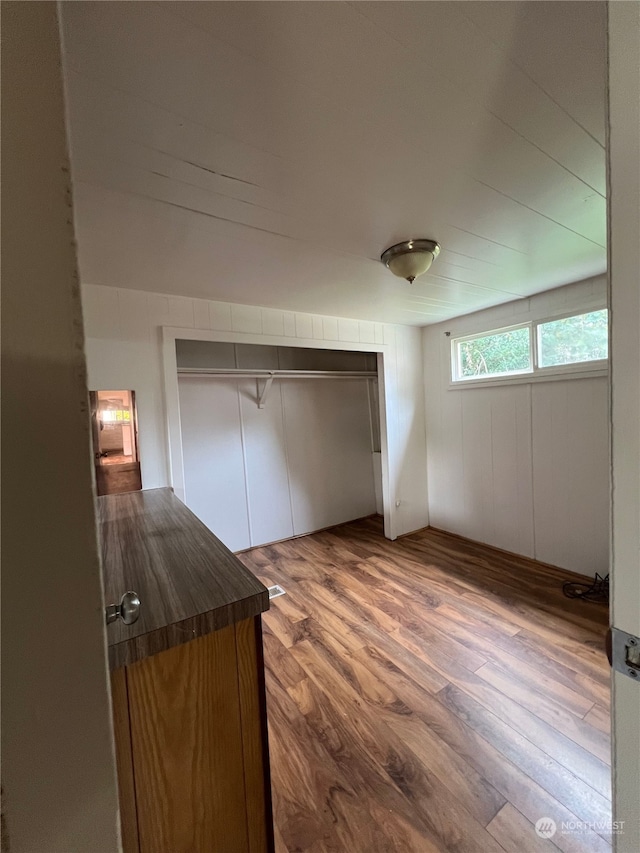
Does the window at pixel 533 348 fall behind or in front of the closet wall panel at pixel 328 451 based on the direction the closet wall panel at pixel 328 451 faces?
in front

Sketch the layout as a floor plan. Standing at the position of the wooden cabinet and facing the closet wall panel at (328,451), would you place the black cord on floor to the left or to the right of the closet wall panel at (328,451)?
right

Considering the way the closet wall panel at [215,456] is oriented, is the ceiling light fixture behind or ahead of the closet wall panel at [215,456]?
ahead

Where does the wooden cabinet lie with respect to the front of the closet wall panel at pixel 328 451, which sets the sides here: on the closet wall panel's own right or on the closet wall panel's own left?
on the closet wall panel's own right

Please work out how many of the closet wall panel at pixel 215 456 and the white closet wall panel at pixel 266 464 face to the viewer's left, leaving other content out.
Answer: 0

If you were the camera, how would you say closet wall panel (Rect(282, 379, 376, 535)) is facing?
facing the viewer and to the right of the viewer

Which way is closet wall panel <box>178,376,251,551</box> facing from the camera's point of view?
toward the camera

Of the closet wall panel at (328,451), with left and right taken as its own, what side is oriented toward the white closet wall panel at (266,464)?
right

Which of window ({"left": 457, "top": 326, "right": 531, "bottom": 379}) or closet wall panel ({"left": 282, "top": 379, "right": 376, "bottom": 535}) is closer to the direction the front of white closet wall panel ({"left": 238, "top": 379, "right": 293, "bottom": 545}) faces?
the window

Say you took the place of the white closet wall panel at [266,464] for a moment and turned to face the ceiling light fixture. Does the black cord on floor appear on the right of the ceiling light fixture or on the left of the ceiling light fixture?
left
